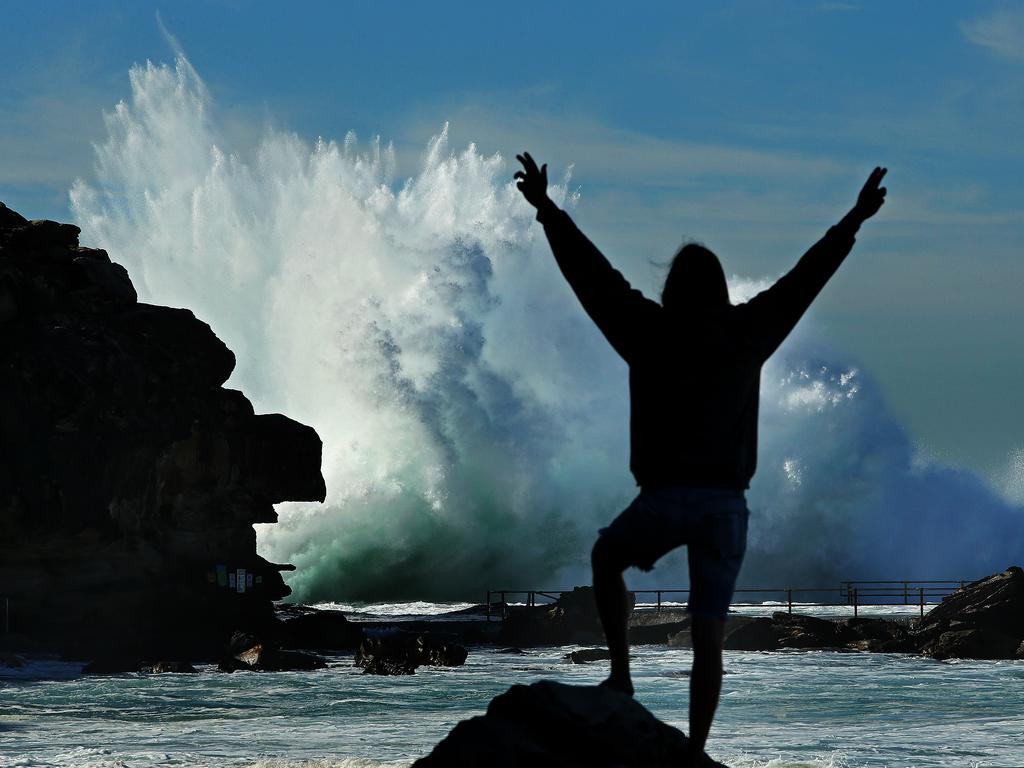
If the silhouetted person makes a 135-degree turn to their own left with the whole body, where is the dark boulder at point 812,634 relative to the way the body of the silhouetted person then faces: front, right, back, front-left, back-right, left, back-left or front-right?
back-right

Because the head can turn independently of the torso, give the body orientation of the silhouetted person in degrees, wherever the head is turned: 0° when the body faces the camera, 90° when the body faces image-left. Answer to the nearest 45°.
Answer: approximately 180°

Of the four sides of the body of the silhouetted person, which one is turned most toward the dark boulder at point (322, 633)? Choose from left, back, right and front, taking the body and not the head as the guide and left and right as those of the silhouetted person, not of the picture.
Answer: front

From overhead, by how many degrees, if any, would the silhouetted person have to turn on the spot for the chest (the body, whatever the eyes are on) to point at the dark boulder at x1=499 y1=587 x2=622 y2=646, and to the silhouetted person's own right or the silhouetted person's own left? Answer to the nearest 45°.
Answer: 0° — they already face it

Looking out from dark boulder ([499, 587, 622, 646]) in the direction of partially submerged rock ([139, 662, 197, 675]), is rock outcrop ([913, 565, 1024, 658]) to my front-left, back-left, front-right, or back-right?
back-left

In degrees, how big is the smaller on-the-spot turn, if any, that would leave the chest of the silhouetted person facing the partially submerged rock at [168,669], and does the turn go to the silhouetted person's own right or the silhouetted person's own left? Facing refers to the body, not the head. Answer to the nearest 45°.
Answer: approximately 45° to the silhouetted person's own left

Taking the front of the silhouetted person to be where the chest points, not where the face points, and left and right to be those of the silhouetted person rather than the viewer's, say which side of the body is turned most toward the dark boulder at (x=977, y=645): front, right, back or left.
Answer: front

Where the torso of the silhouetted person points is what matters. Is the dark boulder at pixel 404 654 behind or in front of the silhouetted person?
in front

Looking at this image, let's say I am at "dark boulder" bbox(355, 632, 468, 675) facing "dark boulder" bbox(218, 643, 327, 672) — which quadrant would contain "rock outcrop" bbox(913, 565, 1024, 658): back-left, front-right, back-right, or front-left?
back-right

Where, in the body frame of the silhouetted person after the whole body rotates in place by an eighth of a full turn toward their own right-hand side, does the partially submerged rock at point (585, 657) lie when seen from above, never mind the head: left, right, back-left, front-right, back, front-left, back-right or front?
front-left

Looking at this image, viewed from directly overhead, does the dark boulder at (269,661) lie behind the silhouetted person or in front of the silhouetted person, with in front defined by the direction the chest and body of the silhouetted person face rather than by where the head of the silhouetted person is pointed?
in front
